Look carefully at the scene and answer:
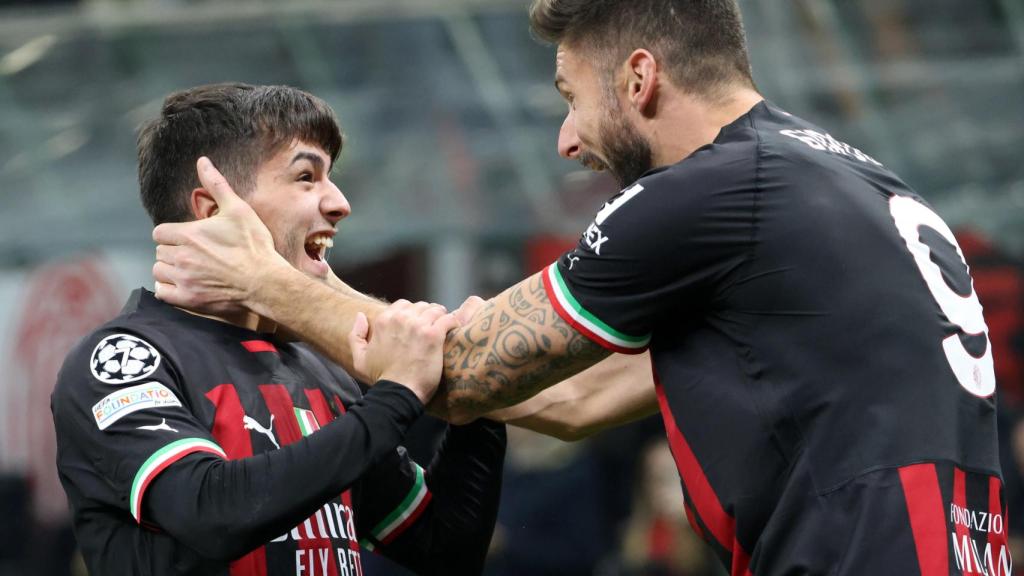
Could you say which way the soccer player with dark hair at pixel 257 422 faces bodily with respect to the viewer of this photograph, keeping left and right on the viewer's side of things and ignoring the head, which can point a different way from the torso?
facing the viewer and to the right of the viewer

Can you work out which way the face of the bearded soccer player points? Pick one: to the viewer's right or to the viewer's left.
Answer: to the viewer's left

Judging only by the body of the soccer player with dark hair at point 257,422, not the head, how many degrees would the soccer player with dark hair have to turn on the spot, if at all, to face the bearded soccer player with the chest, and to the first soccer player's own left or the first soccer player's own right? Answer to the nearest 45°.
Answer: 0° — they already face them
